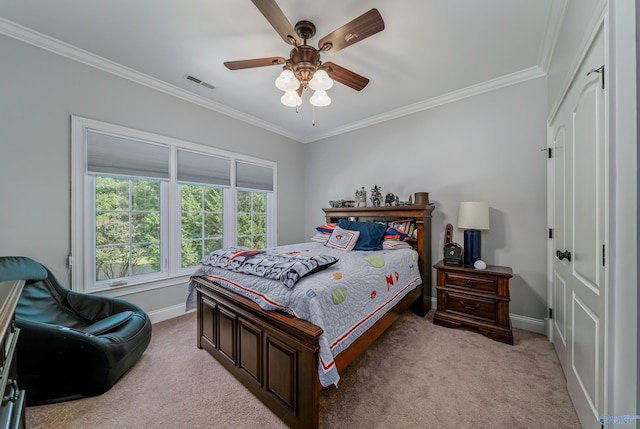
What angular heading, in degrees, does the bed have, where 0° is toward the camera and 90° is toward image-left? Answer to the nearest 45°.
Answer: approximately 45°

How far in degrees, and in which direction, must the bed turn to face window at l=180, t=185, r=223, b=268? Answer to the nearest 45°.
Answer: approximately 90° to its right

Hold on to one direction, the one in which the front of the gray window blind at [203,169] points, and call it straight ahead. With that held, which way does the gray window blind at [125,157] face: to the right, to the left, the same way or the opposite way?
the same way

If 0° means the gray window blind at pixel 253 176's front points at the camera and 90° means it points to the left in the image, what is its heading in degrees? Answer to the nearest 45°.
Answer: approximately 315°

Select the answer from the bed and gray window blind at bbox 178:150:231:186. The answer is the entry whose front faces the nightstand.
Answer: the gray window blind

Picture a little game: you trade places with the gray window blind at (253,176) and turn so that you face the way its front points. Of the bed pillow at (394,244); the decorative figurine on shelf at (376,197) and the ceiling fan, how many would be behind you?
0

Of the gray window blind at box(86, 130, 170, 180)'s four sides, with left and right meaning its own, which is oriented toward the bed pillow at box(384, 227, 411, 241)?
front

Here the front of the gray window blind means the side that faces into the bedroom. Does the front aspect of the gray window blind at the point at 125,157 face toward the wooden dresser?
no

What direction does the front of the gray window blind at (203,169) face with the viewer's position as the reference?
facing the viewer and to the right of the viewer

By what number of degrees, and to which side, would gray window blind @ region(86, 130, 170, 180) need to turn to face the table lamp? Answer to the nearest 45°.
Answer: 0° — it already faces it

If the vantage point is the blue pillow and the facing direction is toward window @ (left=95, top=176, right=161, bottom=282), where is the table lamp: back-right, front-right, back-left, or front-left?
back-left

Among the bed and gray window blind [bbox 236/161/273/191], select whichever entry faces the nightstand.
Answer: the gray window blind

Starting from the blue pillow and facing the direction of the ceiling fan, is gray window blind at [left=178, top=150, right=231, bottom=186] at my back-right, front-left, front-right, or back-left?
front-right

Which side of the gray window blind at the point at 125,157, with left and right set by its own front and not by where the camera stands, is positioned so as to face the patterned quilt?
front

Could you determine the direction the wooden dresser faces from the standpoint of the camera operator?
facing to the right of the viewer

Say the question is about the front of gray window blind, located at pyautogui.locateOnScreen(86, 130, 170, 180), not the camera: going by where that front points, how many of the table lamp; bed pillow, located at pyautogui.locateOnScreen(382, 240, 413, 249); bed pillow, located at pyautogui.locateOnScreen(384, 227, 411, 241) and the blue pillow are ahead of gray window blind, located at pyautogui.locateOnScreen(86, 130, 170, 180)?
4
